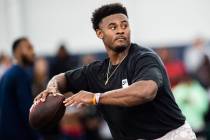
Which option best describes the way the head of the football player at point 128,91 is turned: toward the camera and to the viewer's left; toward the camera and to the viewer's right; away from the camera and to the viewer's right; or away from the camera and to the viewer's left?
toward the camera and to the viewer's right

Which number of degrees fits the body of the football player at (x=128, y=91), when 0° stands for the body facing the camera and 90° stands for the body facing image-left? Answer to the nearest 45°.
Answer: approximately 45°
